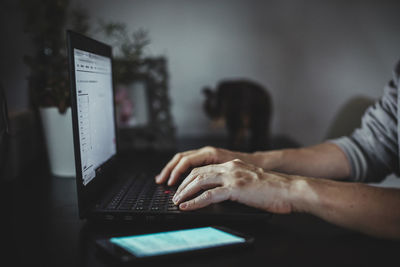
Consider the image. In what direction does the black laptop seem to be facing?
to the viewer's right
